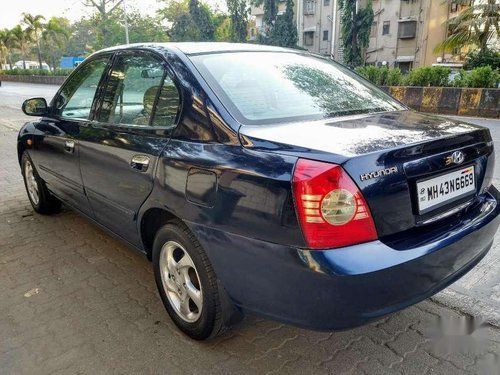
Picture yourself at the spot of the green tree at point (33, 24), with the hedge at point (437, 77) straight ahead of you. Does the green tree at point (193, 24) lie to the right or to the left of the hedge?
left

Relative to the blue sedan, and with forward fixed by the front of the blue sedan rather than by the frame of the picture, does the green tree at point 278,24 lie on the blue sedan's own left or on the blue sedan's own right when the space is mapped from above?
on the blue sedan's own right

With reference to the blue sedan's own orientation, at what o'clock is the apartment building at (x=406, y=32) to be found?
The apartment building is roughly at 2 o'clock from the blue sedan.

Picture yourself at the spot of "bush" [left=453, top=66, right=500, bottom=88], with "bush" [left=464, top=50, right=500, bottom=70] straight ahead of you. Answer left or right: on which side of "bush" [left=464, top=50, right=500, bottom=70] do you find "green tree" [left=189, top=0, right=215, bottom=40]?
left

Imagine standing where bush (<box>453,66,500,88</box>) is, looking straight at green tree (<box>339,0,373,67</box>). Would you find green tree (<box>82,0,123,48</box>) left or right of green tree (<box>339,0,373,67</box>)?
left

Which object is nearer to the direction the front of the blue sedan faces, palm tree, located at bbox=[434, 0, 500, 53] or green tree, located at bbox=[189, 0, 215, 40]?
the green tree

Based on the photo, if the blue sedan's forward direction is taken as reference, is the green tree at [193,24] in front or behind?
in front

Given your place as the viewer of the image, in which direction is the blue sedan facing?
facing away from the viewer and to the left of the viewer

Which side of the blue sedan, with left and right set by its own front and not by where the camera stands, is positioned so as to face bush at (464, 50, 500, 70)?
right

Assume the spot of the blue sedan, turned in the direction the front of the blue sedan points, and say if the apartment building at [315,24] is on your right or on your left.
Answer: on your right

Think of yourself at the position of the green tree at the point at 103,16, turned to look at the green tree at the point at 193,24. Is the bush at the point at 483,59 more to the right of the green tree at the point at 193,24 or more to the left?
right

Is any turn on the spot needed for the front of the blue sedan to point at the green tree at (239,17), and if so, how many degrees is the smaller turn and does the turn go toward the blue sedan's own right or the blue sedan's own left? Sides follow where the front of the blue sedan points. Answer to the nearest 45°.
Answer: approximately 45° to the blue sedan's own right

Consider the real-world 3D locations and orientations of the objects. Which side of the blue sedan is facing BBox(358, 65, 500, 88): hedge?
right

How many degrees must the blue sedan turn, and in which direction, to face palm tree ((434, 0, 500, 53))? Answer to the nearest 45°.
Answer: approximately 90° to its right

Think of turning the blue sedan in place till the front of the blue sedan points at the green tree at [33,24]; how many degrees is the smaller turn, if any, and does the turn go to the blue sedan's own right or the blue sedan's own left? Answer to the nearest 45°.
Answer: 0° — it already faces it

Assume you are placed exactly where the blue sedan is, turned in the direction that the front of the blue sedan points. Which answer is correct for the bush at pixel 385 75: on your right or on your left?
on your right
